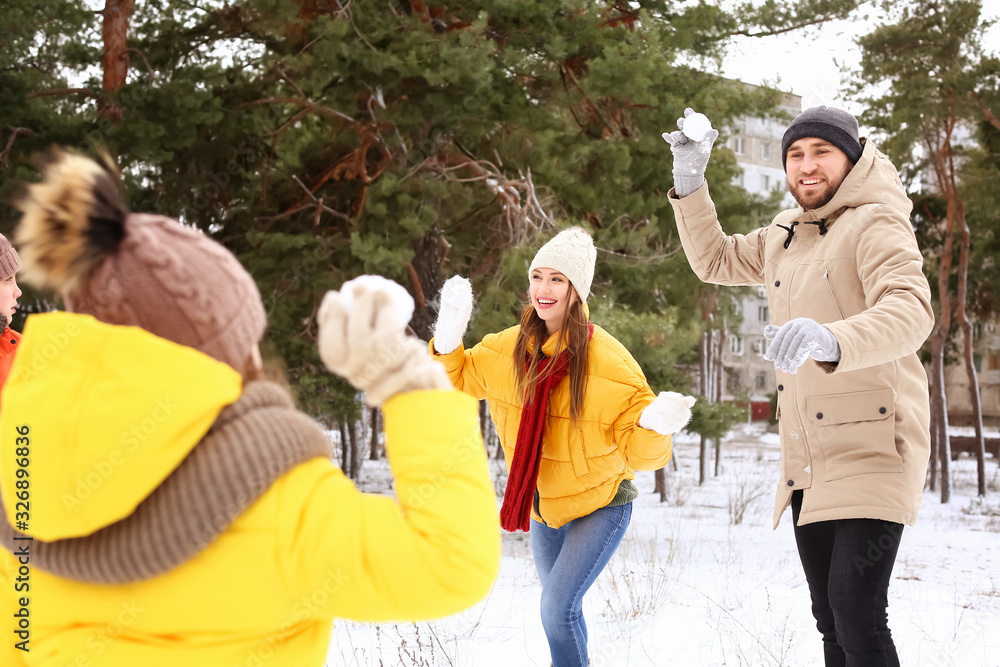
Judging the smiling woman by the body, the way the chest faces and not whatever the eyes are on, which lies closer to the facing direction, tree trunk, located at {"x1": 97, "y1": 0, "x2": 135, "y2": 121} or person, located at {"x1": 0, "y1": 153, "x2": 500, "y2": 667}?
the person

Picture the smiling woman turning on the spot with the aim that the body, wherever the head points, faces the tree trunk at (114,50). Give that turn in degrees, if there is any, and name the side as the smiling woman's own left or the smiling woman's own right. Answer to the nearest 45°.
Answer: approximately 90° to the smiling woman's own right

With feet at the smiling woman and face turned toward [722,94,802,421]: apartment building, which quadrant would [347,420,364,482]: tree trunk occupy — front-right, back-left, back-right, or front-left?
front-left

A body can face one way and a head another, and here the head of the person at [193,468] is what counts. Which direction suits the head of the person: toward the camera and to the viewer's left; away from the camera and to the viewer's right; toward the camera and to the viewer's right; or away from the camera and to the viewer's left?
away from the camera and to the viewer's right

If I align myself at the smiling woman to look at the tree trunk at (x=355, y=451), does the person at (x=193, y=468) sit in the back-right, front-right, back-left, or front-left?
back-left

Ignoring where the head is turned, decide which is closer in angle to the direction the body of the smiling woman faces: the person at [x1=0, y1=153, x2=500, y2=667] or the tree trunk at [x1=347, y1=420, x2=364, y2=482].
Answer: the person

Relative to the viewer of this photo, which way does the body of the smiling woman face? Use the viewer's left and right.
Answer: facing the viewer and to the left of the viewer

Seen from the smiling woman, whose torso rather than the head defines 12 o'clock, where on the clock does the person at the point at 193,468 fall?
The person is roughly at 11 o'clock from the smiling woman.

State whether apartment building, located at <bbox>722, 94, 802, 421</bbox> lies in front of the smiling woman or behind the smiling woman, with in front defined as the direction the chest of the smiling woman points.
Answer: behind

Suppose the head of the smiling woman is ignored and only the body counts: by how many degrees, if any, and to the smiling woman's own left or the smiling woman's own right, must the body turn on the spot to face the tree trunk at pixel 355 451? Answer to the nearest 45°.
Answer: approximately 135° to the smiling woman's own right
